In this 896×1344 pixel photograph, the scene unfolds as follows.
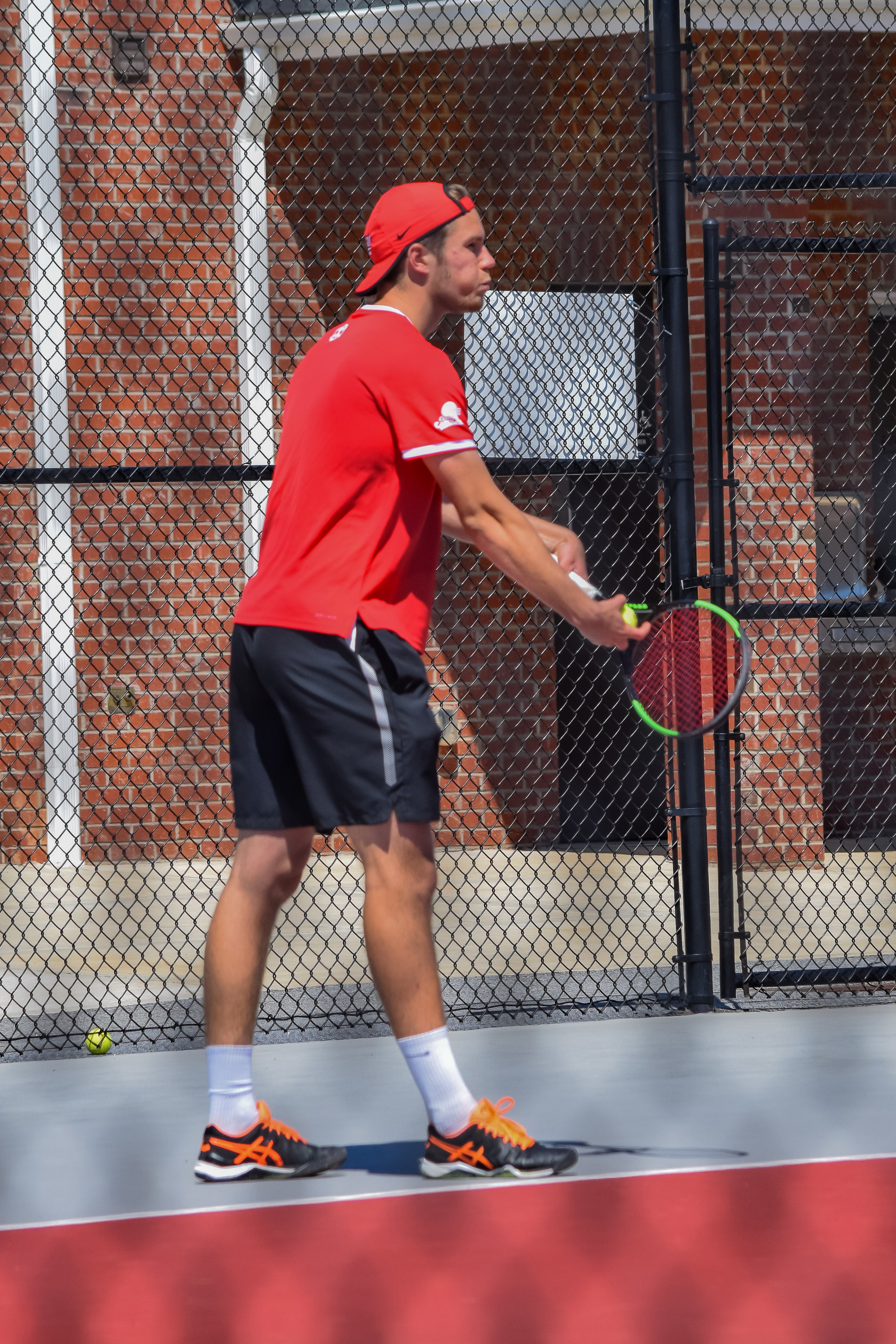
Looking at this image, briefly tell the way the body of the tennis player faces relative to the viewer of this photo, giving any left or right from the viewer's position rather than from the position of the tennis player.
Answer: facing to the right of the viewer

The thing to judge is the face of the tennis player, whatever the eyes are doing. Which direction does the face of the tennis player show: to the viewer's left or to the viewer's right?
to the viewer's right

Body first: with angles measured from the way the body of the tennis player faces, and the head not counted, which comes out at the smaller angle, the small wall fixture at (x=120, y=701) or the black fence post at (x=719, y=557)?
the black fence post
